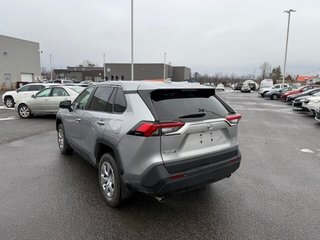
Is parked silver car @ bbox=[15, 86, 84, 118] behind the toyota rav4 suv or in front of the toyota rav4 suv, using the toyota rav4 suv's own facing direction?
in front

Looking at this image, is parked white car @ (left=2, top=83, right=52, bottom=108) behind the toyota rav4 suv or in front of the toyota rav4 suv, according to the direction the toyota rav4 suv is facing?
in front

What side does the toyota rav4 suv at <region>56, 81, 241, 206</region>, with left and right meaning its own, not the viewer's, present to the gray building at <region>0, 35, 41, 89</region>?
front

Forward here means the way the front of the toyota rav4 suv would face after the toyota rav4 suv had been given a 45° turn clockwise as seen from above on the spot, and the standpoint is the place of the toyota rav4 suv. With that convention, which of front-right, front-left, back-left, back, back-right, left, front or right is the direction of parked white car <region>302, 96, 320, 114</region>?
front-right

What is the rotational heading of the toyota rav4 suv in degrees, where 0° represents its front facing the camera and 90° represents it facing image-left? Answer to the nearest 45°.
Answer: approximately 135°

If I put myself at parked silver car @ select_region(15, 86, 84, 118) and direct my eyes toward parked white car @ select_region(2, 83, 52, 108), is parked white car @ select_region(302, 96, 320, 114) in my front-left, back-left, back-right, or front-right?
back-right
